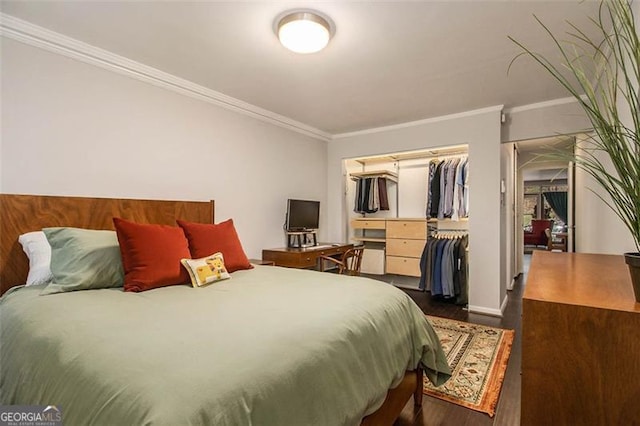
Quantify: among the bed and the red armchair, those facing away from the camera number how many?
0

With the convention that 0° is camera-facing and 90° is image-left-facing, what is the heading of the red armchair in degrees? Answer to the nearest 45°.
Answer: approximately 45°

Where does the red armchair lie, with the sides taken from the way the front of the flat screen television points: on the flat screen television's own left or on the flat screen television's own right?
on the flat screen television's own left

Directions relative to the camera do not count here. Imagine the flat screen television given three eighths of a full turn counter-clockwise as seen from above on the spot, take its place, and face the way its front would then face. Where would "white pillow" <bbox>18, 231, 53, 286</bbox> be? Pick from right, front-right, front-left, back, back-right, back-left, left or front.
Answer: back-left

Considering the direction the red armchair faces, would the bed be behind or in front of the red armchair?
in front

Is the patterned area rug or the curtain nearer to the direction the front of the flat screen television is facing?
the patterned area rug

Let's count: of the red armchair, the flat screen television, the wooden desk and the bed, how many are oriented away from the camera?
0

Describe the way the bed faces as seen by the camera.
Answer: facing the viewer and to the right of the viewer

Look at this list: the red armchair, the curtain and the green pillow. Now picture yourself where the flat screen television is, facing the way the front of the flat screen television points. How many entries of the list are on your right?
1

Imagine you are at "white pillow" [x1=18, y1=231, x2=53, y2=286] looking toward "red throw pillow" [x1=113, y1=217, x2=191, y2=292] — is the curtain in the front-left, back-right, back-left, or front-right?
front-left

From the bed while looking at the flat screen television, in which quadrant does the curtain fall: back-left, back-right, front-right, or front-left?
front-right

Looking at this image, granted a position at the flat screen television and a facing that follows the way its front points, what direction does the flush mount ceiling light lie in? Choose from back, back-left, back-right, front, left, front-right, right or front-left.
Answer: front-right
